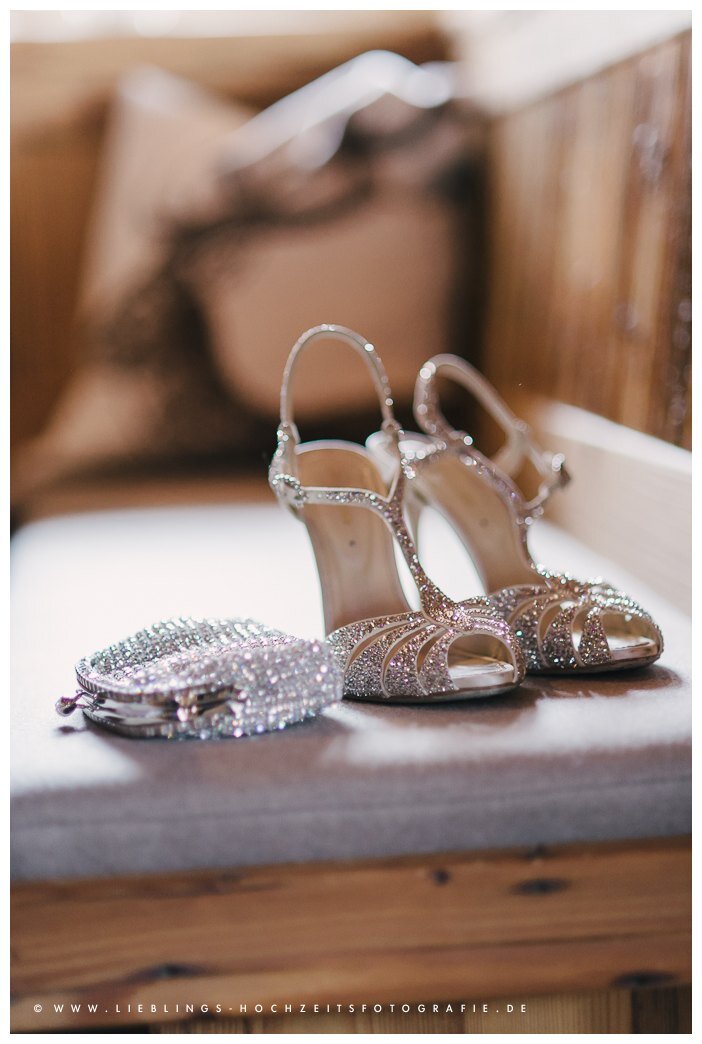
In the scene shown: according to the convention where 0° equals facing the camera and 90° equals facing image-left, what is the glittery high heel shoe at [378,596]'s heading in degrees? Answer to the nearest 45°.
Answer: approximately 315°

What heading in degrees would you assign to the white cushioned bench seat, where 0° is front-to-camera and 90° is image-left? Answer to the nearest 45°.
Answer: approximately 0°

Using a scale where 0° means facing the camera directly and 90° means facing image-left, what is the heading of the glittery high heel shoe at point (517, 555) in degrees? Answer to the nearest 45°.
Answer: approximately 315°
